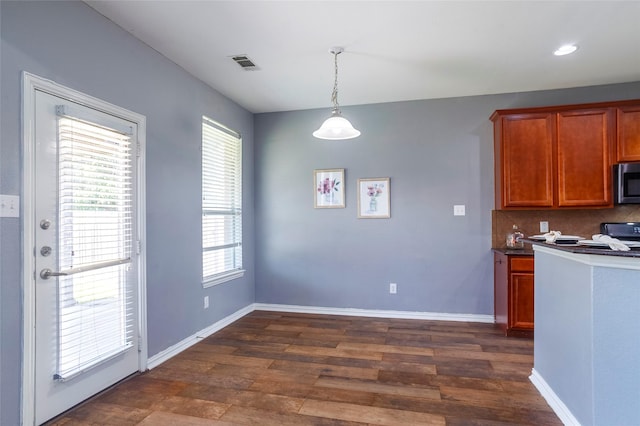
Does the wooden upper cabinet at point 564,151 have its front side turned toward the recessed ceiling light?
yes

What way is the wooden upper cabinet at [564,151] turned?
toward the camera

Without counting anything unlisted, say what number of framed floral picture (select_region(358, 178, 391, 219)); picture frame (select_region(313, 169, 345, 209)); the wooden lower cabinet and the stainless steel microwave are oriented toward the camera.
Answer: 4

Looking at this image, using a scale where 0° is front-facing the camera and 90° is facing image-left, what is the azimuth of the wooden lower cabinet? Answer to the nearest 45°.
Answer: approximately 0°

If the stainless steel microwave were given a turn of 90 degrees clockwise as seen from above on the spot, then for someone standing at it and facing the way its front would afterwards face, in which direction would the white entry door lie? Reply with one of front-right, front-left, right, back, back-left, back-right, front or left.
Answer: front-left

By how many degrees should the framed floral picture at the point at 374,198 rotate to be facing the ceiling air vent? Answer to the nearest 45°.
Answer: approximately 45° to its right

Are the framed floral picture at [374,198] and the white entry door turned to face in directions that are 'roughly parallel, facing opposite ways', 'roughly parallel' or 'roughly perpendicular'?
roughly perpendicular

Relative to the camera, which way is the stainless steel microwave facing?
toward the camera

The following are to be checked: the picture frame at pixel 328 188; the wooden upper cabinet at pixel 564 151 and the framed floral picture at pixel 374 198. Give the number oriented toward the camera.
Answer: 3

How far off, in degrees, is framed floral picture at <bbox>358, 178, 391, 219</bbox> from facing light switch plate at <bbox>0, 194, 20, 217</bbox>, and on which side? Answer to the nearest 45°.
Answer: approximately 45° to its right

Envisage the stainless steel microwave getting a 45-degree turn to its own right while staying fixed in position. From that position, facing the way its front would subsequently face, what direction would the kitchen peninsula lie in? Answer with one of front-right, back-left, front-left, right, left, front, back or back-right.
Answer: front-left

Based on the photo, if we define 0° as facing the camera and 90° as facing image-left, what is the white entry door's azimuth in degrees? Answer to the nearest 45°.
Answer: approximately 315°

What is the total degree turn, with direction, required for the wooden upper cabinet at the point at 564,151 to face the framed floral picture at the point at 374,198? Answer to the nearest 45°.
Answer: approximately 90° to its right

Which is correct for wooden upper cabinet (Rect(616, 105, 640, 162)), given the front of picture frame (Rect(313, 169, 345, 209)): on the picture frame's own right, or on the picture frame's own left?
on the picture frame's own left

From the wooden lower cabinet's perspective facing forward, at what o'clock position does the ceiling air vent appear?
The ceiling air vent is roughly at 2 o'clock from the wooden lower cabinet.

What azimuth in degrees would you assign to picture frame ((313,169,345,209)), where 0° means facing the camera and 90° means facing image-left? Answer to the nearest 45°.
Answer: approximately 0°

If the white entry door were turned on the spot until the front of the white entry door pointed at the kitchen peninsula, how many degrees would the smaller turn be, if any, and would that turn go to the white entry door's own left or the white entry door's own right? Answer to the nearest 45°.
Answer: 0° — it already faces it
